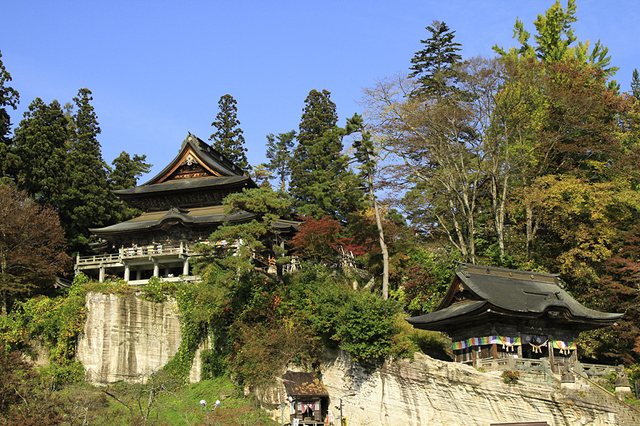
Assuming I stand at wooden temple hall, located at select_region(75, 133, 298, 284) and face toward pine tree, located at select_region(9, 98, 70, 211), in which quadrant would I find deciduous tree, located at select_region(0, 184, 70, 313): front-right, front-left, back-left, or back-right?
front-left

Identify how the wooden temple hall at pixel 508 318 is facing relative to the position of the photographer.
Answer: facing the viewer and to the right of the viewer

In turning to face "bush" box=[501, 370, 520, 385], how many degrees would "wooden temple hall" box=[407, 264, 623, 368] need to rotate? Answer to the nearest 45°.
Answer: approximately 45° to its right

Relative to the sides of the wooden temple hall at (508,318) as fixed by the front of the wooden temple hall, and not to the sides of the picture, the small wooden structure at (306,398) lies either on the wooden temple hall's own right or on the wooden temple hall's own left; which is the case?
on the wooden temple hall's own right

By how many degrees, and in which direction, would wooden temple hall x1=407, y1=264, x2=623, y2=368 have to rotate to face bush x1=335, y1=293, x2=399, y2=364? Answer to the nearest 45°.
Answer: approximately 135° to its right

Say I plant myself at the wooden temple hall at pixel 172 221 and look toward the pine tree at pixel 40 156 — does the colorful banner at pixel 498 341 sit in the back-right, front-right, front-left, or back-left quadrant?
back-left

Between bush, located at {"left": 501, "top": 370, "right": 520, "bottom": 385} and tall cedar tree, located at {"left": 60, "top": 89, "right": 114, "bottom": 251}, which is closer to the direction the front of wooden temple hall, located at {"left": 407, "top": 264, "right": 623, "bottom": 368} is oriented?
the bush

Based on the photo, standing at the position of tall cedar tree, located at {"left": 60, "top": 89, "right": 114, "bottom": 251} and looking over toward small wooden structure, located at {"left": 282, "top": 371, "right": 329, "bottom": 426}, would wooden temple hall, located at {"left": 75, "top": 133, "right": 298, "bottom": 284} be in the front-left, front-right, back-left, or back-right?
front-left

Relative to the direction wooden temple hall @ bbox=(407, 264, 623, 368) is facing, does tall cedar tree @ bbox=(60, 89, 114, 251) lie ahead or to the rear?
to the rear

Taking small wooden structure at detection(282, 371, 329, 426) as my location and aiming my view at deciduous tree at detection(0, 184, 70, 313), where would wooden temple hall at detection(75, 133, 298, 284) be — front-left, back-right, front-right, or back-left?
front-right

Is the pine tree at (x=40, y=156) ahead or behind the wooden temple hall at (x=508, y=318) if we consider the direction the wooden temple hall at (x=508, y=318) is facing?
behind
